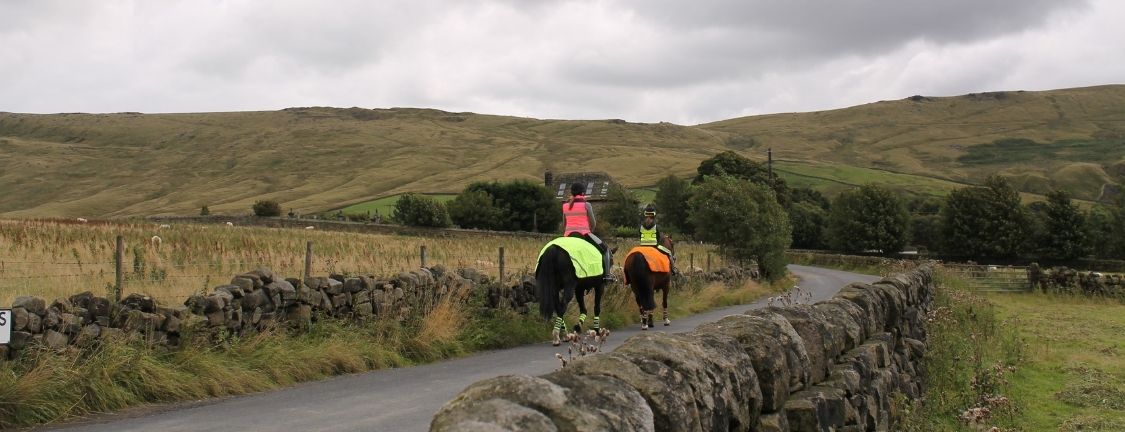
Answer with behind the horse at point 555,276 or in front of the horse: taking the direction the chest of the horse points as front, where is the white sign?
behind

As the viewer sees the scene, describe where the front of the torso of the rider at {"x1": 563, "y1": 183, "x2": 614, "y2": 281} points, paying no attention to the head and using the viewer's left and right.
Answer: facing away from the viewer and to the right of the viewer

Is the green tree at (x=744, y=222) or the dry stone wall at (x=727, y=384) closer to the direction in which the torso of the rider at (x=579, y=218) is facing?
the green tree

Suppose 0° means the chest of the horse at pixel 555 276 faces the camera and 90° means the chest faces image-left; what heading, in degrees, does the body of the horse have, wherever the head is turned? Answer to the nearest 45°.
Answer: approximately 225°

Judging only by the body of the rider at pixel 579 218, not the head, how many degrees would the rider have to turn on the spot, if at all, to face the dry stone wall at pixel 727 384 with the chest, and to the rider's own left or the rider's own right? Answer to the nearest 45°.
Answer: approximately 135° to the rider's own right

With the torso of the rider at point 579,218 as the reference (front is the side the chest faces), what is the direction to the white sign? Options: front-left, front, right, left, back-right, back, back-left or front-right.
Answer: back

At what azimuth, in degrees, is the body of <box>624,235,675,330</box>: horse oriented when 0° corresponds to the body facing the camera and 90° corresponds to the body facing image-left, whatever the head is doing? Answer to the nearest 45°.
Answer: approximately 225°
